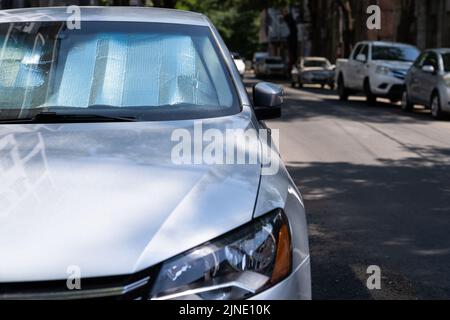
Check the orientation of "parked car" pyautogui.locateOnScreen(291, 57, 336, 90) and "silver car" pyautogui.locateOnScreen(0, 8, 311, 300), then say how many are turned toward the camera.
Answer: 2

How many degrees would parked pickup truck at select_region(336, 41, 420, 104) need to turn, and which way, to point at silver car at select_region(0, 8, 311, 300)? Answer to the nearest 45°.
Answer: approximately 45° to its right

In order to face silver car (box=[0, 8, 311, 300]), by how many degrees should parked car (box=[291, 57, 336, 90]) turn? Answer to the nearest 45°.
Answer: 0° — it already faces it

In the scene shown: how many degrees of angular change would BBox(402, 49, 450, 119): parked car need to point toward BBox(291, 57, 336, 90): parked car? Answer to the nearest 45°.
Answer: approximately 135° to its left

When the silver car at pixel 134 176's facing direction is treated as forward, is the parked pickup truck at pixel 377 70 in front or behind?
behind

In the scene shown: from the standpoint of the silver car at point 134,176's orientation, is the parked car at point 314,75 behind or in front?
behind

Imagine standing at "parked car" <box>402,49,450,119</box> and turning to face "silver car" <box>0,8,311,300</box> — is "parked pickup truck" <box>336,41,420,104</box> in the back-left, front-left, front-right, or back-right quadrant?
back-right

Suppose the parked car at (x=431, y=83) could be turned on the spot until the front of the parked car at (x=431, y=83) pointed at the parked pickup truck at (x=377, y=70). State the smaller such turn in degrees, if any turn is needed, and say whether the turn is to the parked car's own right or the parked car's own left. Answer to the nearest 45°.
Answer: approximately 135° to the parked car's own left

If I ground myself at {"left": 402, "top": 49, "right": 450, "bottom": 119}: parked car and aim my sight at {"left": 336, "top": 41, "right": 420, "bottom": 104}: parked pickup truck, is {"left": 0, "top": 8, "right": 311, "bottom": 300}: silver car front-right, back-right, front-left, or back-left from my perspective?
back-left

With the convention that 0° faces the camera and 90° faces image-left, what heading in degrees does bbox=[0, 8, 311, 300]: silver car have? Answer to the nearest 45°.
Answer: approximately 0°
